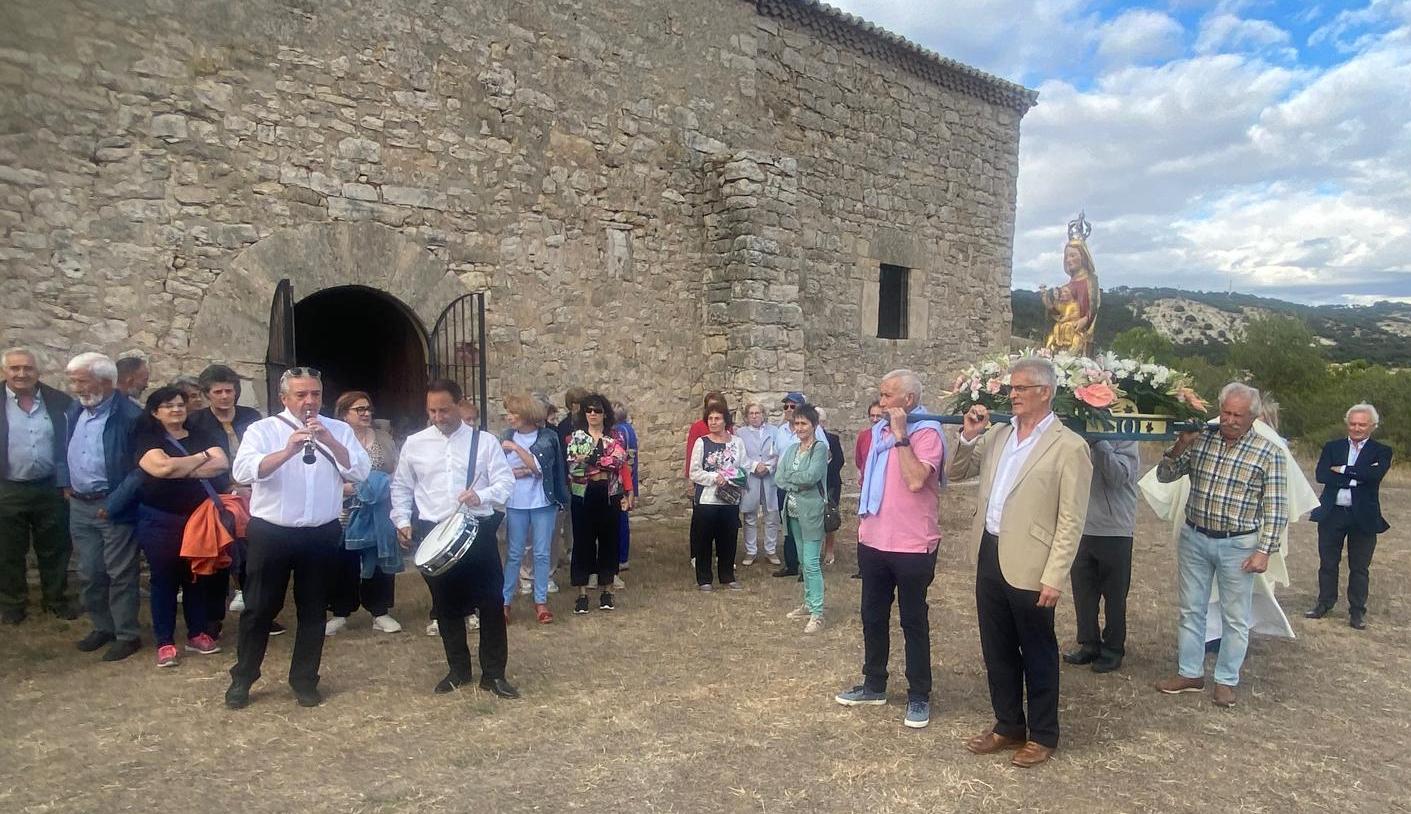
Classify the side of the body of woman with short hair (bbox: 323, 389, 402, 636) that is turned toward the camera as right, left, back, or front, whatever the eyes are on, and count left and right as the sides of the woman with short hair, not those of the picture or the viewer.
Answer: front

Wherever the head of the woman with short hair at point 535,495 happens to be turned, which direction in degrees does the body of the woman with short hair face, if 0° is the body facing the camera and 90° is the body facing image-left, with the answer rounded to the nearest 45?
approximately 45°

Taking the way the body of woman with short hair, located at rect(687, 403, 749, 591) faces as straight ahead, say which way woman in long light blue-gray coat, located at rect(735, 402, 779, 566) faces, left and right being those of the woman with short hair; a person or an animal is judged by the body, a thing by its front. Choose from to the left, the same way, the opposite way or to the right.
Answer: the same way

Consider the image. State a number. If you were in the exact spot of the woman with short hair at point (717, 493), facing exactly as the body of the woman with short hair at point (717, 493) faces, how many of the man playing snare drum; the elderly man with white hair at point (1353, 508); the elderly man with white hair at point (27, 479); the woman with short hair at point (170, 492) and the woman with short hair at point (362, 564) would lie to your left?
1

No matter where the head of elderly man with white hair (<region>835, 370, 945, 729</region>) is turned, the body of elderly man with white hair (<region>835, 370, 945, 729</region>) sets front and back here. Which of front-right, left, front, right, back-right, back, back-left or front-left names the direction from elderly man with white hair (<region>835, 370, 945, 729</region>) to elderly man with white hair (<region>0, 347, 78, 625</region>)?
front-right

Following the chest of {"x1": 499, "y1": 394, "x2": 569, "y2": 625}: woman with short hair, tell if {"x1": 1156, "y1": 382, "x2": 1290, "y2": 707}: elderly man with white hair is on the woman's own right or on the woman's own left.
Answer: on the woman's own left

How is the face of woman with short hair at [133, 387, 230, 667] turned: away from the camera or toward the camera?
toward the camera

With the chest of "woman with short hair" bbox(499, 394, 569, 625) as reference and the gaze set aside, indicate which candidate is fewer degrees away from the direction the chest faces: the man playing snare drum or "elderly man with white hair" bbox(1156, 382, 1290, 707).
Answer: the man playing snare drum

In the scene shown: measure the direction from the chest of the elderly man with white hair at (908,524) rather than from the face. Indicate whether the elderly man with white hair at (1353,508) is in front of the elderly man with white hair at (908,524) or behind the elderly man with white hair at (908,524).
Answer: behind

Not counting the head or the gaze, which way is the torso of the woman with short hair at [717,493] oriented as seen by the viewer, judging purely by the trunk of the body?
toward the camera

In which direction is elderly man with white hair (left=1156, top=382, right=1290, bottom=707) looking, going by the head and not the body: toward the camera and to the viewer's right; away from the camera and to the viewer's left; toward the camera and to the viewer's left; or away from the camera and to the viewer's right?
toward the camera and to the viewer's left

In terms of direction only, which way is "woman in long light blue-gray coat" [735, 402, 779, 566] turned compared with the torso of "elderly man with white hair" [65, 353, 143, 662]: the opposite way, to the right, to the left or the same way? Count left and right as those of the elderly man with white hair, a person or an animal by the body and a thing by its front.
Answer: the same way

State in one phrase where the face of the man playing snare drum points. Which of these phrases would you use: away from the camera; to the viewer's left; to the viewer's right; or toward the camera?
toward the camera

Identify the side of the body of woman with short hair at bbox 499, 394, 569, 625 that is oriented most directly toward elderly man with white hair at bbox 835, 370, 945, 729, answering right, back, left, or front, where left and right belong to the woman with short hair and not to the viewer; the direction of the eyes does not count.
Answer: left

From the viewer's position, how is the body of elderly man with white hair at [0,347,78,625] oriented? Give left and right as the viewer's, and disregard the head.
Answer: facing the viewer

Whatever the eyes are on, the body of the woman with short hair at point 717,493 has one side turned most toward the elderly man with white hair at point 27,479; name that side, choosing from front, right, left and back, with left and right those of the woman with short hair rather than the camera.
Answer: right

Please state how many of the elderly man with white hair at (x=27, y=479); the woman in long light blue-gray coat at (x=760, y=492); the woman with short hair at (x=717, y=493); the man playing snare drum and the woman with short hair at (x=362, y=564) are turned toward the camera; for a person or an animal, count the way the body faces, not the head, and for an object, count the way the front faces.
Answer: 5
